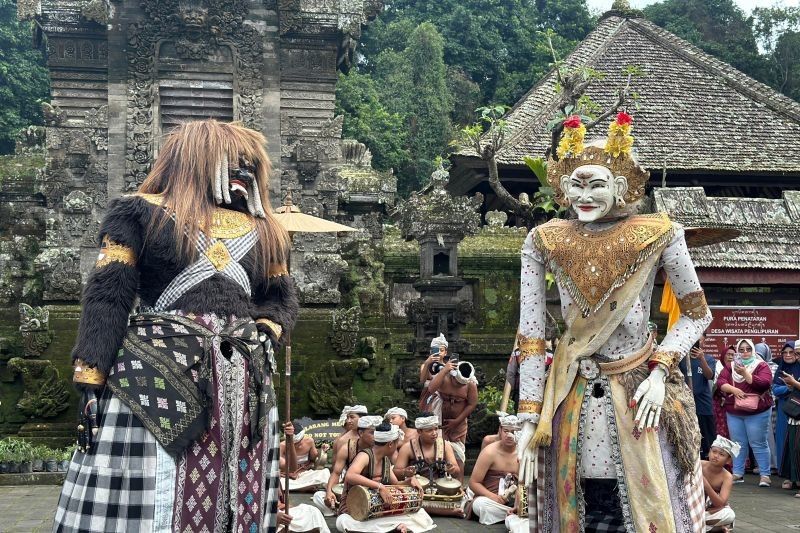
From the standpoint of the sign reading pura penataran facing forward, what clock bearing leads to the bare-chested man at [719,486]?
The bare-chested man is roughly at 12 o'clock from the sign reading pura penataran.

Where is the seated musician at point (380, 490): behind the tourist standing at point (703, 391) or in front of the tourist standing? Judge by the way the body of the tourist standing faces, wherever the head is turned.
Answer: in front

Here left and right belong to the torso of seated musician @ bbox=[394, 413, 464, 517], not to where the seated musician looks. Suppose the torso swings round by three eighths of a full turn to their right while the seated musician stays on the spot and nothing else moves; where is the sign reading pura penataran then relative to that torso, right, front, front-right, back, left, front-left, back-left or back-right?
right

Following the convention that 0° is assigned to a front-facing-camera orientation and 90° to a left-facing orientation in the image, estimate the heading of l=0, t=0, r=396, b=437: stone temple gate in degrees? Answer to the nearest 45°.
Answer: approximately 0°

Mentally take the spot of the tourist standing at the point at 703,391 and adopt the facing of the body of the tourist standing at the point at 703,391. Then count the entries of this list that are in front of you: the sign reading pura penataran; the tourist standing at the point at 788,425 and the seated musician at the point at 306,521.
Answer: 1

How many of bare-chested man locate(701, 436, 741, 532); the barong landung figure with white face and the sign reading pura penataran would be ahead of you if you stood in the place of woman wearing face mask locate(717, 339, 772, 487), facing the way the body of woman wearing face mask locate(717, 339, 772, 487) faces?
2
